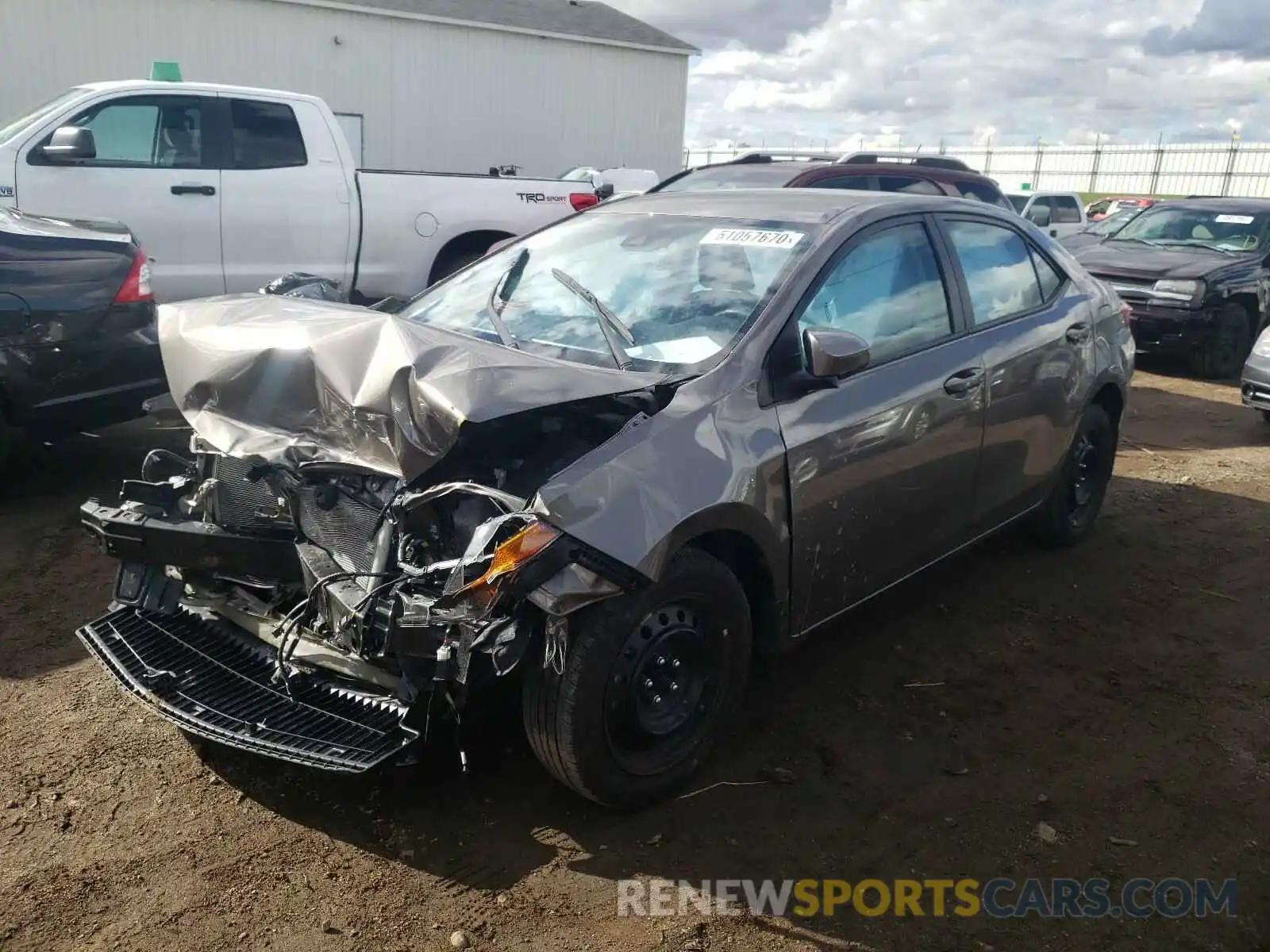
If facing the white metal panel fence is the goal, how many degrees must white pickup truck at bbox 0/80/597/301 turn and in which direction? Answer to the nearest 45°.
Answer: approximately 135° to its right

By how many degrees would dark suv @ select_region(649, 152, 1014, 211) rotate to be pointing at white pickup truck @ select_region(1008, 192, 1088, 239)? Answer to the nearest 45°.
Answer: approximately 135° to its right

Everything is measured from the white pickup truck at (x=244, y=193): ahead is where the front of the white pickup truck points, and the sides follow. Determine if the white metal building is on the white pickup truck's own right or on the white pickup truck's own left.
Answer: on the white pickup truck's own right

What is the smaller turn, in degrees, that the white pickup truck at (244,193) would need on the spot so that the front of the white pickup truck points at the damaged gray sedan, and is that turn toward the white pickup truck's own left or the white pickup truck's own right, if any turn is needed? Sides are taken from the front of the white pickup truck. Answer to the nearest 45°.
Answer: approximately 90° to the white pickup truck's own left

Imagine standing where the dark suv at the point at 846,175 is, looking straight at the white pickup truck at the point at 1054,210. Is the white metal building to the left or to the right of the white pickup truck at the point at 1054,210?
left

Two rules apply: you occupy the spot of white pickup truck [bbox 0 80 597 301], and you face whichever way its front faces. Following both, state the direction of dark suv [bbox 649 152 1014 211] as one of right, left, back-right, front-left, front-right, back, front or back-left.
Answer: back

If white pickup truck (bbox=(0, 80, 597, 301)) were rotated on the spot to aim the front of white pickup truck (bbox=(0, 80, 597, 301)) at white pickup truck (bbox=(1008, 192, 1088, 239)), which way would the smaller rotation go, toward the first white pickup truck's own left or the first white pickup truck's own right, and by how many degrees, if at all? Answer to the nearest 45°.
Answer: approximately 135° to the first white pickup truck's own right

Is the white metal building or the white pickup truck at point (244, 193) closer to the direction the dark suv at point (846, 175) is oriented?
the white pickup truck

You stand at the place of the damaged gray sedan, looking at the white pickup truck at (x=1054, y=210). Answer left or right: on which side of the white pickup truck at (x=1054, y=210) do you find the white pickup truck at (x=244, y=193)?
left

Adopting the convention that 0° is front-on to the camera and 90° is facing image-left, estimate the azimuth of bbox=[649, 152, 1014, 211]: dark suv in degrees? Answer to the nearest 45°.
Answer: approximately 45°

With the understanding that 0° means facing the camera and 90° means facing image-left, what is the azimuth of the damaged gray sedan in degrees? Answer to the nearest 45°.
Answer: approximately 45°

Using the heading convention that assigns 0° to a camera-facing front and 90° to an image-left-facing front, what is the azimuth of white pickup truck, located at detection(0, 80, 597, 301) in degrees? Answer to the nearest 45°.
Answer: approximately 90°
